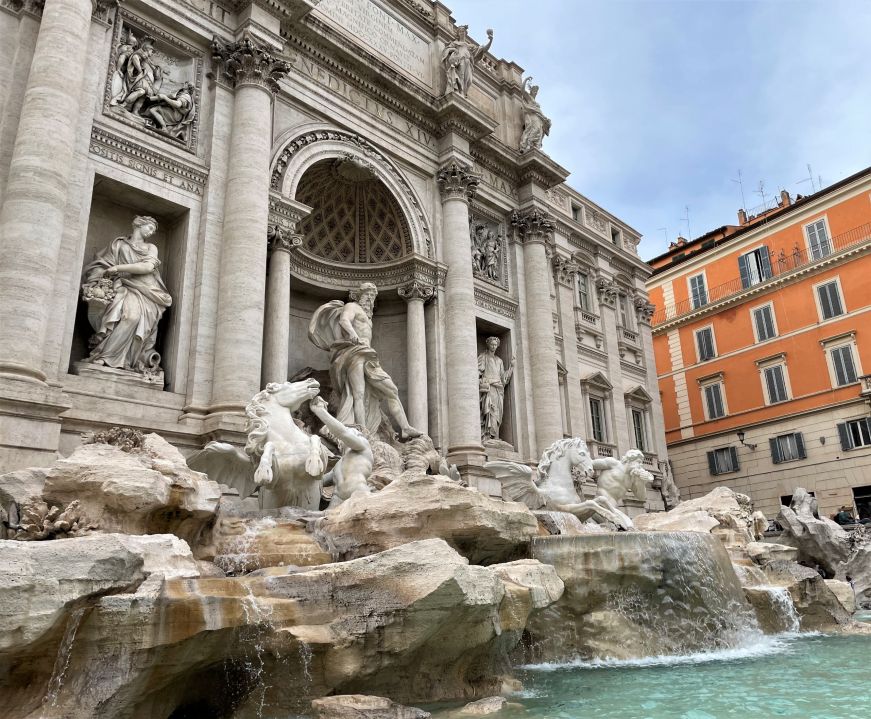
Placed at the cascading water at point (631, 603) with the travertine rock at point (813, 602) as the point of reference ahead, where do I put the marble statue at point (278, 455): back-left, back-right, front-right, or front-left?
back-left

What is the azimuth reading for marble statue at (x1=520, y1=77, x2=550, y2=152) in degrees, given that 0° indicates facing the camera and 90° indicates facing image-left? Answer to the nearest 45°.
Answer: approximately 315°

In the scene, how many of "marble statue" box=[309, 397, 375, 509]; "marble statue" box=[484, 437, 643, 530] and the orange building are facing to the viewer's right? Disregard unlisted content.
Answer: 1

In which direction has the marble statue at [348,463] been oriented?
to the viewer's left

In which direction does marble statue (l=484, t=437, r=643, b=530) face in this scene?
to the viewer's right

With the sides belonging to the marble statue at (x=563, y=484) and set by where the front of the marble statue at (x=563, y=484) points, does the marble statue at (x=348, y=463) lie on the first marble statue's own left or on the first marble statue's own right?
on the first marble statue's own right

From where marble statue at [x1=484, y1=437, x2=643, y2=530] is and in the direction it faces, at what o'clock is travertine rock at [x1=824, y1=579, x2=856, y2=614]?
The travertine rock is roughly at 12 o'clock from the marble statue.

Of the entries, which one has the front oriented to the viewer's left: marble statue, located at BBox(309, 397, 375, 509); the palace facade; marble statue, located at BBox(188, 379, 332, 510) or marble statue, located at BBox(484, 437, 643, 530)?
marble statue, located at BBox(309, 397, 375, 509)

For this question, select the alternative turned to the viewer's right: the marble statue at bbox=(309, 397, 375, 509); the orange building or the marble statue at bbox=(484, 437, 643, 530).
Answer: the marble statue at bbox=(484, 437, 643, 530)

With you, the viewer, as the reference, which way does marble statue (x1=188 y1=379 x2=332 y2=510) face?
facing the viewer and to the right of the viewer

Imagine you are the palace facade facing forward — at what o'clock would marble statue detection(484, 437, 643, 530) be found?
The marble statue is roughly at 11 o'clock from the palace facade.

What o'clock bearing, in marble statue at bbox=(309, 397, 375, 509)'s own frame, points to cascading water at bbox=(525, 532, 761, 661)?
The cascading water is roughly at 7 o'clock from the marble statue.
